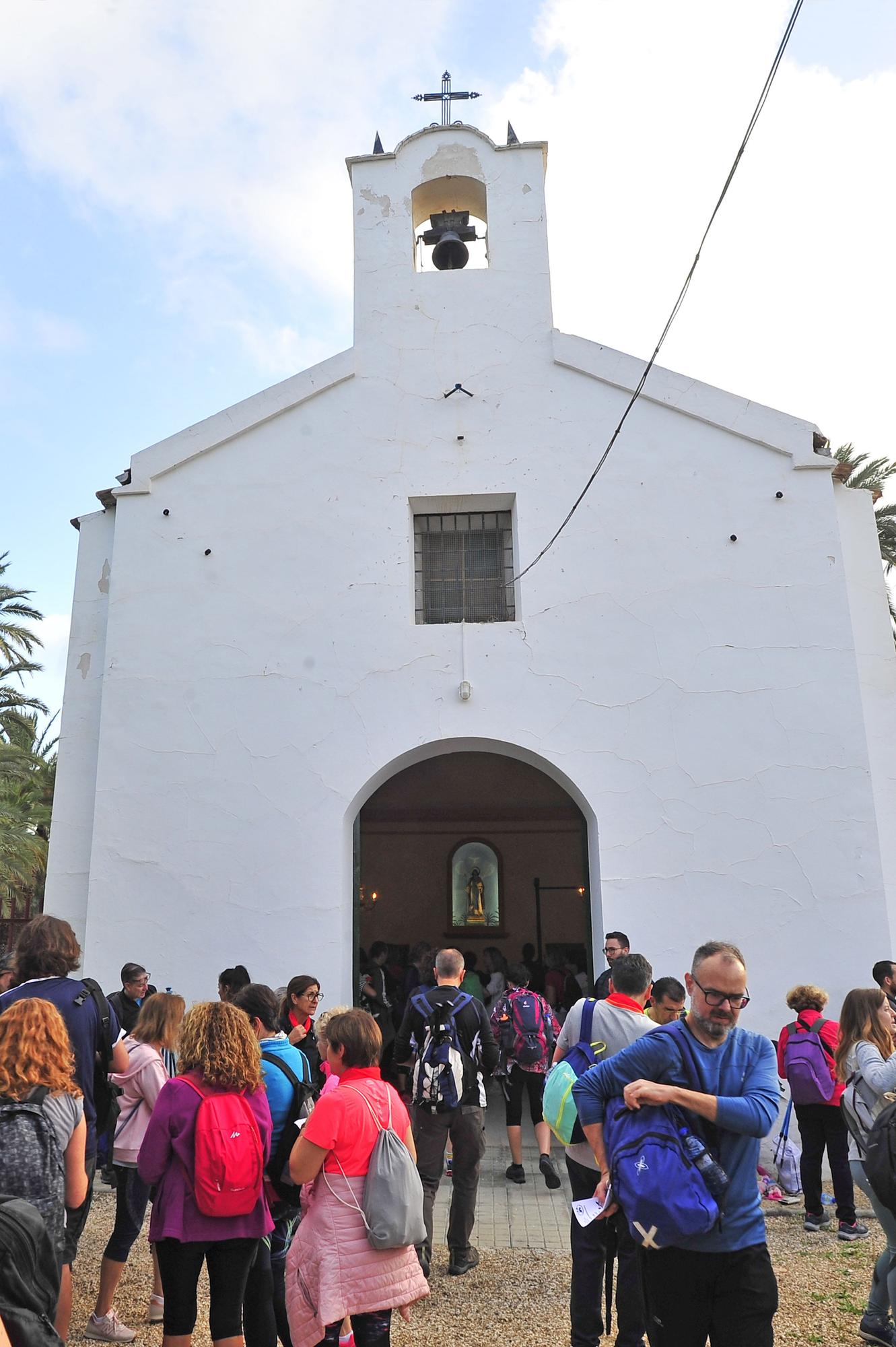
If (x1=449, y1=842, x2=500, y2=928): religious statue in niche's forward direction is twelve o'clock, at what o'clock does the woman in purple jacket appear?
The woman in purple jacket is roughly at 12 o'clock from the religious statue in niche.

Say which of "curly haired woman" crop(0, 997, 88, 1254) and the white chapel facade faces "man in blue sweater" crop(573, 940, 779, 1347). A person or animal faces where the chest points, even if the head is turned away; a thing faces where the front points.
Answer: the white chapel facade

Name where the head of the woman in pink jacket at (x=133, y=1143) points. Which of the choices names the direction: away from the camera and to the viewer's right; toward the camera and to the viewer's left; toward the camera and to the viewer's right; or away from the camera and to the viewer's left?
away from the camera and to the viewer's right

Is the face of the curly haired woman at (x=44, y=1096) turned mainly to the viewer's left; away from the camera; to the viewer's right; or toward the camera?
away from the camera

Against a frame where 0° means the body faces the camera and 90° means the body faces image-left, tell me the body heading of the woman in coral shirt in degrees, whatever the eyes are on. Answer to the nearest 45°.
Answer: approximately 135°

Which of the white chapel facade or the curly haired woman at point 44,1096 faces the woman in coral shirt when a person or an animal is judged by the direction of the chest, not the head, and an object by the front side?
the white chapel facade

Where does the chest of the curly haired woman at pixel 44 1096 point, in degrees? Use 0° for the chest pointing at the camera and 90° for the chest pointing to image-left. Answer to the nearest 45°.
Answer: approximately 180°

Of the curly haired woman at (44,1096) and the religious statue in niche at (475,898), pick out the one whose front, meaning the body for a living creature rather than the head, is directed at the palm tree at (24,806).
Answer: the curly haired woman

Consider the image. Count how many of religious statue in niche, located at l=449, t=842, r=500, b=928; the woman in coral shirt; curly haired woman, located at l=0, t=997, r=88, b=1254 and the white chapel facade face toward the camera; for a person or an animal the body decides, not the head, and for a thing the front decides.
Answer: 2

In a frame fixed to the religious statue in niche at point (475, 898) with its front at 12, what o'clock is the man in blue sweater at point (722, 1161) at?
The man in blue sweater is roughly at 12 o'clock from the religious statue in niche.
